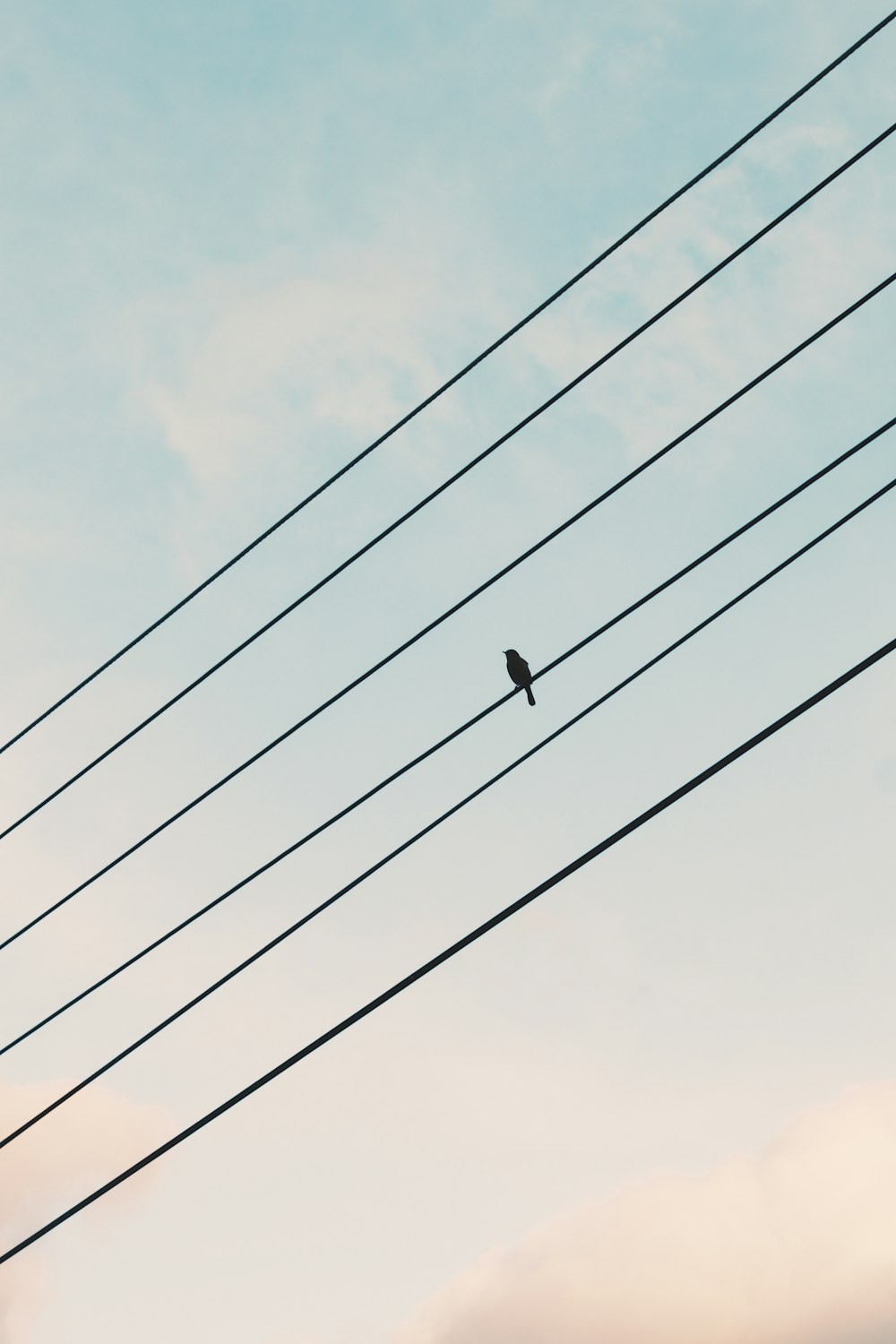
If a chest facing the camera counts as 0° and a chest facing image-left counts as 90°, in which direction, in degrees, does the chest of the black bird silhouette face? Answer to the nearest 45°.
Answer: approximately 90°
